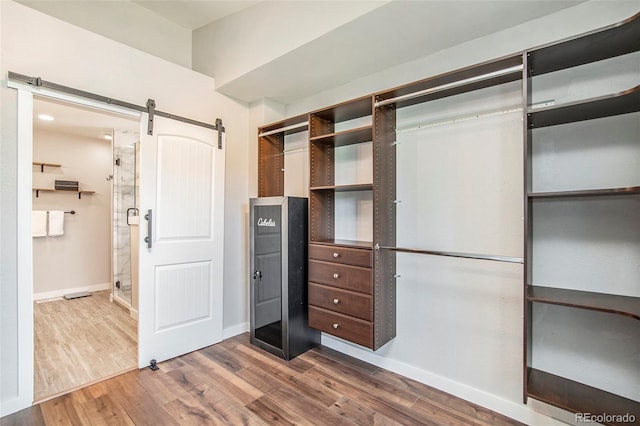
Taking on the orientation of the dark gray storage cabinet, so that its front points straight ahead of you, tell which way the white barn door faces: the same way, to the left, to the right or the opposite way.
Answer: to the left

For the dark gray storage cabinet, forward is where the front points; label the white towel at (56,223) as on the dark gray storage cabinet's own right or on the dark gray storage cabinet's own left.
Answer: on the dark gray storage cabinet's own right

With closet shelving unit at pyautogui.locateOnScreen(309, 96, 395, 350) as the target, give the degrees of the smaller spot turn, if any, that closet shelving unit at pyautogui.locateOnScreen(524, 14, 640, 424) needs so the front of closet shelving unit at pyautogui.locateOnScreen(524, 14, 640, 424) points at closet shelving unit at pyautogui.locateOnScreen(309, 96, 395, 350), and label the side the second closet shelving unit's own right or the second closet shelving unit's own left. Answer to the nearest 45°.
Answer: approximately 45° to the second closet shelving unit's own right

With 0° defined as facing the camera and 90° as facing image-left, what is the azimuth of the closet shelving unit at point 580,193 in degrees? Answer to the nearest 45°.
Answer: approximately 45°

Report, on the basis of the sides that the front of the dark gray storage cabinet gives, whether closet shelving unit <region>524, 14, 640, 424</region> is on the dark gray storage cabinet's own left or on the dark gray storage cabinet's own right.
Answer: on the dark gray storage cabinet's own left

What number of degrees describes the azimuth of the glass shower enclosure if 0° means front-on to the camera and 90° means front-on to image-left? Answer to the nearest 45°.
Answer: approximately 45°

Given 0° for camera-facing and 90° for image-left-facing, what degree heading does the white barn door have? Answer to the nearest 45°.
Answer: approximately 315°

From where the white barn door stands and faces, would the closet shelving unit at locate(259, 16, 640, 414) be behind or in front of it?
in front

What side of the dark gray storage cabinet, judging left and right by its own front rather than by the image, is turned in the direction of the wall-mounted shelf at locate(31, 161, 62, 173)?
right

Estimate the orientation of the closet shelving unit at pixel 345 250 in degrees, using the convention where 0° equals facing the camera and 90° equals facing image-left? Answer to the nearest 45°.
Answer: approximately 45°

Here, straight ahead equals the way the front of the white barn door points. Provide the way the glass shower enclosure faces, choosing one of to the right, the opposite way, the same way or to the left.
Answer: to the right
